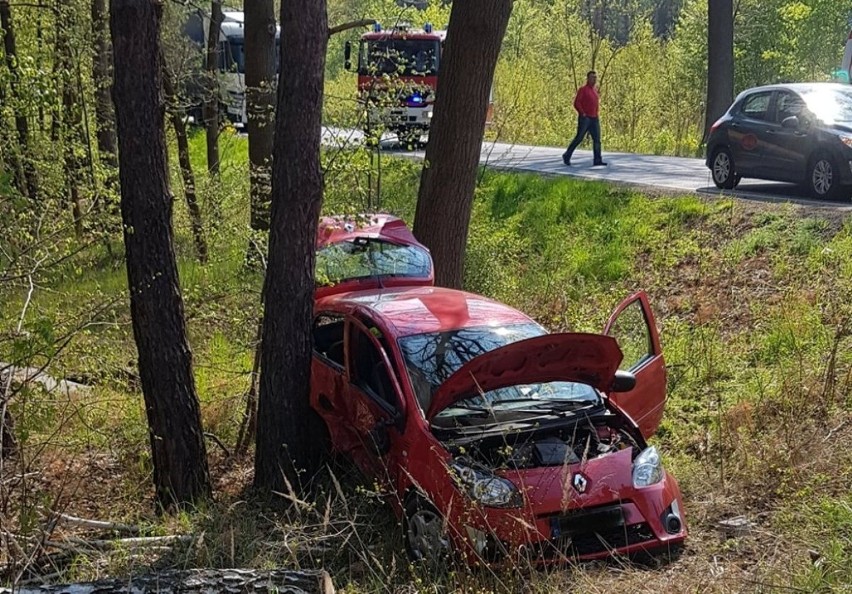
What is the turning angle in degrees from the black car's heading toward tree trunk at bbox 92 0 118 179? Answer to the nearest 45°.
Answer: approximately 135° to its right

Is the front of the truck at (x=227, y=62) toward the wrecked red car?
yes

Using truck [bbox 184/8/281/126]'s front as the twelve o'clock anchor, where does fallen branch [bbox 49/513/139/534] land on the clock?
The fallen branch is roughly at 12 o'clock from the truck.

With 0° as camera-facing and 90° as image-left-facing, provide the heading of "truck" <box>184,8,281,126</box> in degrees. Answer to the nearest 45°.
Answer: approximately 0°

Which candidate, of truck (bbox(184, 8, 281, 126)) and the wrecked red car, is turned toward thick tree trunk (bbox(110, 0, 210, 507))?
the truck

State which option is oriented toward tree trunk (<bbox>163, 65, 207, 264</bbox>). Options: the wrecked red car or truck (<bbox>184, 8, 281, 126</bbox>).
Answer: the truck

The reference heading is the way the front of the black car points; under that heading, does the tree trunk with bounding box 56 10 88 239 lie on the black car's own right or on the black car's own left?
on the black car's own right

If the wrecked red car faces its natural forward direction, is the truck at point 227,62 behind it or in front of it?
behind

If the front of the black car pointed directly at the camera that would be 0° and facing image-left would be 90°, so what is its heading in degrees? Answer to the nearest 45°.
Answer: approximately 315°
